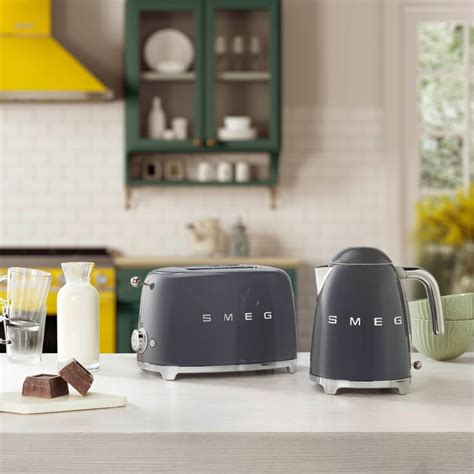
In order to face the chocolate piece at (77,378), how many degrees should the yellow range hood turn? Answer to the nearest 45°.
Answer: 0° — it already faces it

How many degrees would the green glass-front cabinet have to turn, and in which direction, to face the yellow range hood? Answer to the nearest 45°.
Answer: approximately 90° to its right

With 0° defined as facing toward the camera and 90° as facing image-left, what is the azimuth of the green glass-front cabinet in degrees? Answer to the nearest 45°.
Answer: approximately 0°

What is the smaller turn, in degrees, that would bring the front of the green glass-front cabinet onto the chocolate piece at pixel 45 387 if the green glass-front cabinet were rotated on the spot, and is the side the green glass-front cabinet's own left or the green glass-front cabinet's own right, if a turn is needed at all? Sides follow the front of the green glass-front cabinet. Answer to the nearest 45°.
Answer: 0° — it already faces it

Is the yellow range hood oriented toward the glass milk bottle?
yes
